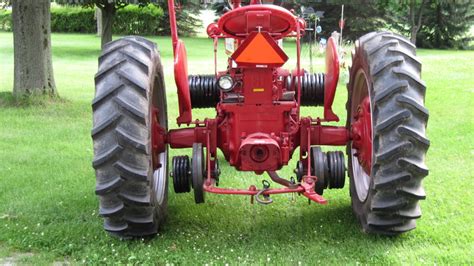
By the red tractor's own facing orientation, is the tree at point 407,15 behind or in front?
in front

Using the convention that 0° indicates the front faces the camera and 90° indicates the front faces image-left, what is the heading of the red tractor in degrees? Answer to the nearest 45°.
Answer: approximately 180°

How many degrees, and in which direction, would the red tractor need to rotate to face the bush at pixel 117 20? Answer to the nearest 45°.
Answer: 0° — it already faces it

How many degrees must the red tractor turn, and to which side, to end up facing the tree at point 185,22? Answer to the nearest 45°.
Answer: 0° — it already faces it

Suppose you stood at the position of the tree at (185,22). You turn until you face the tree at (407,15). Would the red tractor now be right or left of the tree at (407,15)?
right
